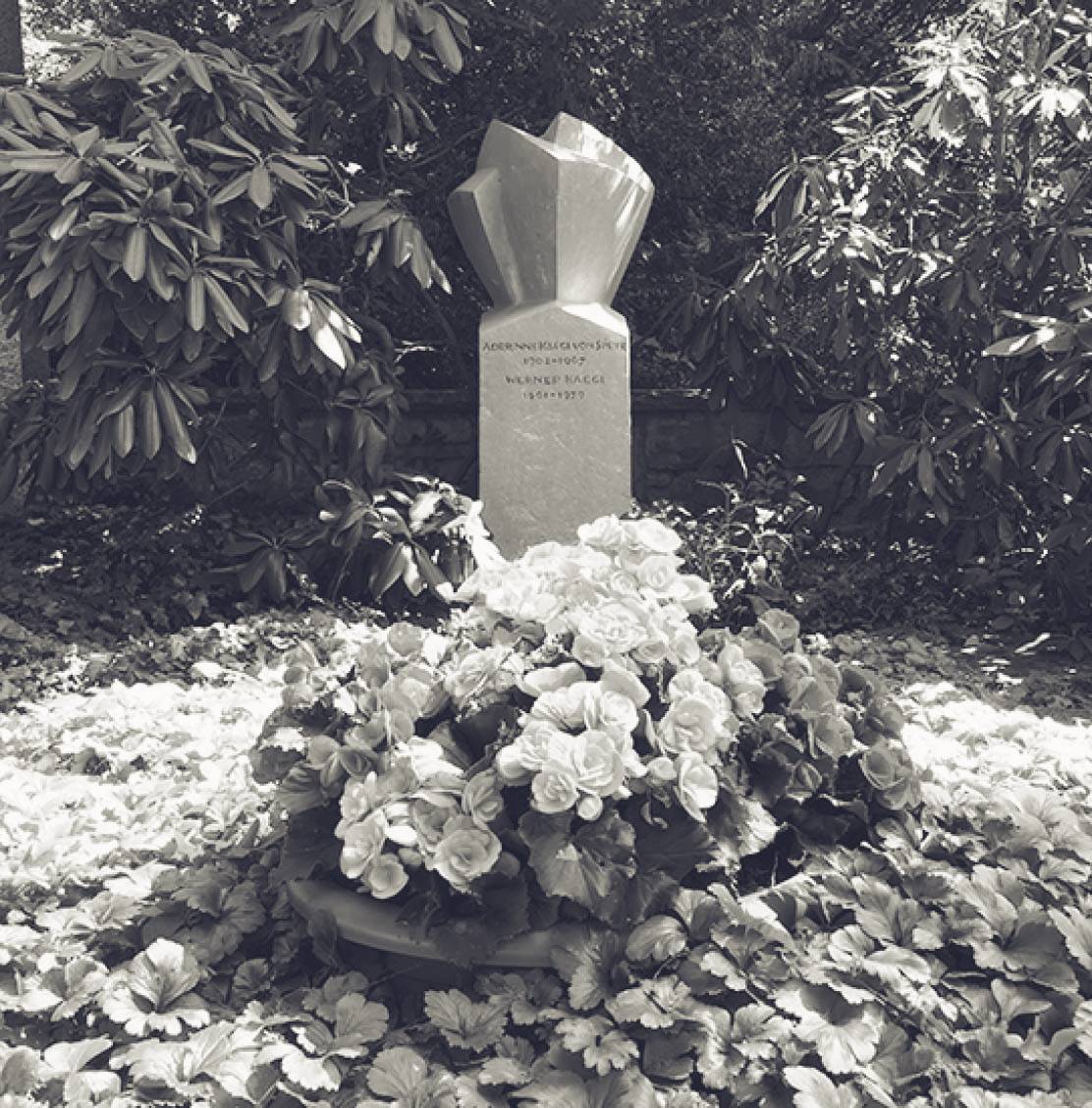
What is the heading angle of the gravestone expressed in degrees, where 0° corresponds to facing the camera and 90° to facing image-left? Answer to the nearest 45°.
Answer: approximately 0°

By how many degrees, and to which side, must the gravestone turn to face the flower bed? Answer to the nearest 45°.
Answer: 0° — it already faces it
